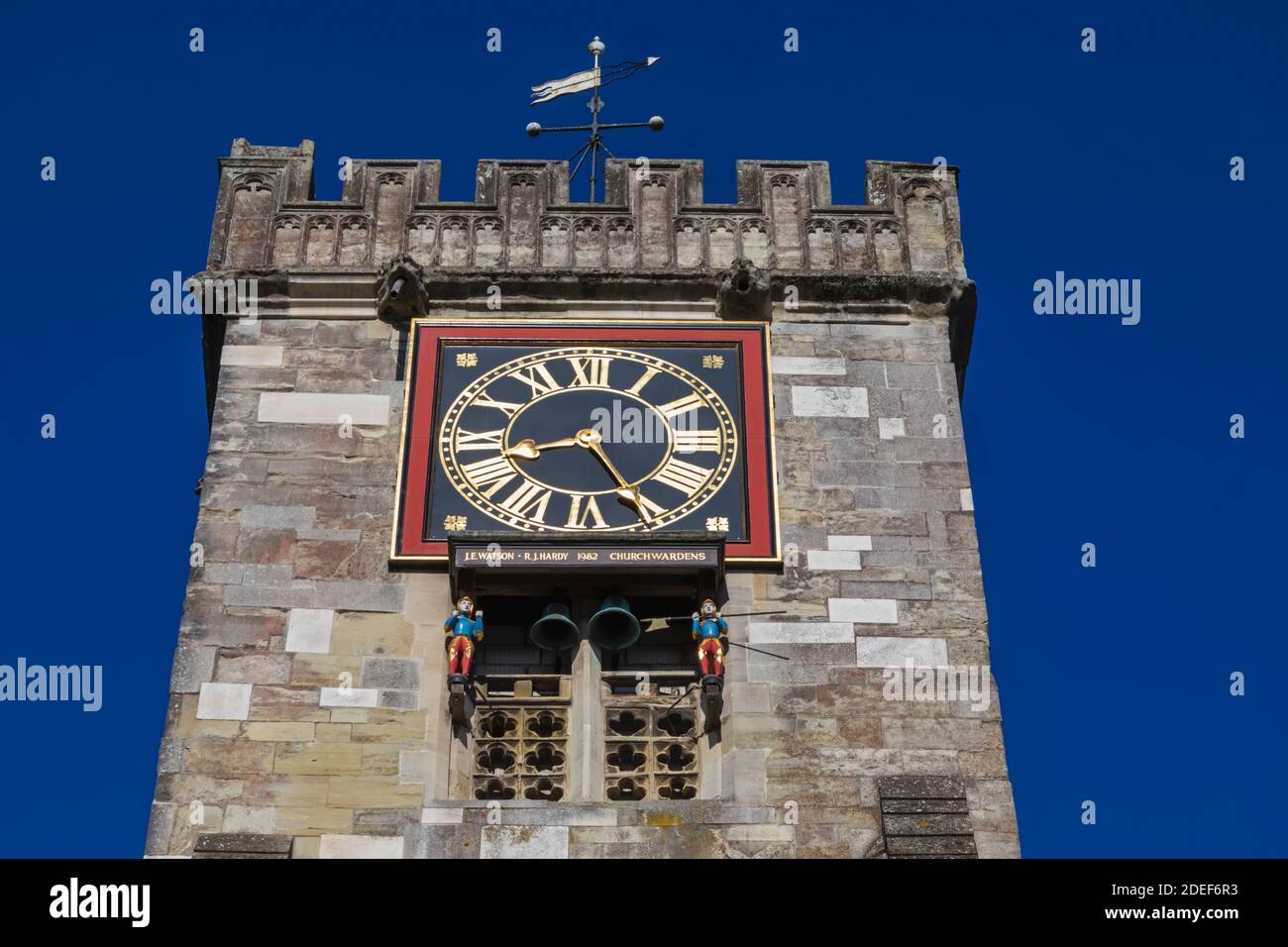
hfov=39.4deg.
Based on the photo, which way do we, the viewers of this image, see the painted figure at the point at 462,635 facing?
facing the viewer

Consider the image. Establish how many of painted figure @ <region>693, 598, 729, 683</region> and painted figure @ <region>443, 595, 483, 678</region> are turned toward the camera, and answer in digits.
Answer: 2

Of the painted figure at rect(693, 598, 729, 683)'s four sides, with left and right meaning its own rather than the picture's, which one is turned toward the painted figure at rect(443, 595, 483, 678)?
right

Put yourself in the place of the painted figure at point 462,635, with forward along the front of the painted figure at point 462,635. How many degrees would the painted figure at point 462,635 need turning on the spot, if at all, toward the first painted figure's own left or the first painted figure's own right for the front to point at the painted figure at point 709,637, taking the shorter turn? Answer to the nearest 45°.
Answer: approximately 90° to the first painted figure's own left

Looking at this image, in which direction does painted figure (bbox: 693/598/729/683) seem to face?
toward the camera
